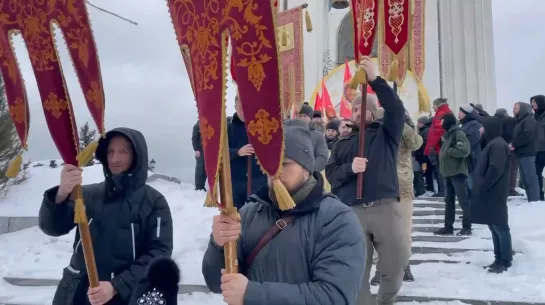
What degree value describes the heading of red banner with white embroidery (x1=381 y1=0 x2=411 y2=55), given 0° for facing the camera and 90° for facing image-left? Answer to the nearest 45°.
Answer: approximately 0°

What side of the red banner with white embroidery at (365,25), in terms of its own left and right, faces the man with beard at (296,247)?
front

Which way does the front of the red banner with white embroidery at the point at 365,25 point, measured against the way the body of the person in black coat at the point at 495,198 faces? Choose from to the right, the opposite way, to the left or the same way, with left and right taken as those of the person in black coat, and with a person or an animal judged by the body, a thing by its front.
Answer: to the left

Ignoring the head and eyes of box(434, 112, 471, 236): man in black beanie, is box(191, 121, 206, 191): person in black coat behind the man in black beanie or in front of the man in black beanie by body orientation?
in front

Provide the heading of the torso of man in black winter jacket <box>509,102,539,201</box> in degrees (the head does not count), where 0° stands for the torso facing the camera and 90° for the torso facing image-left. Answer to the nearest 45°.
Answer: approximately 90°

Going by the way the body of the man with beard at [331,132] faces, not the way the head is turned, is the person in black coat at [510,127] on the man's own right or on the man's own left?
on the man's own left

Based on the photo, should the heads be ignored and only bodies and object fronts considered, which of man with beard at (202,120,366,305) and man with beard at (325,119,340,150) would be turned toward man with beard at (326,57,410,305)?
man with beard at (325,119,340,150)
